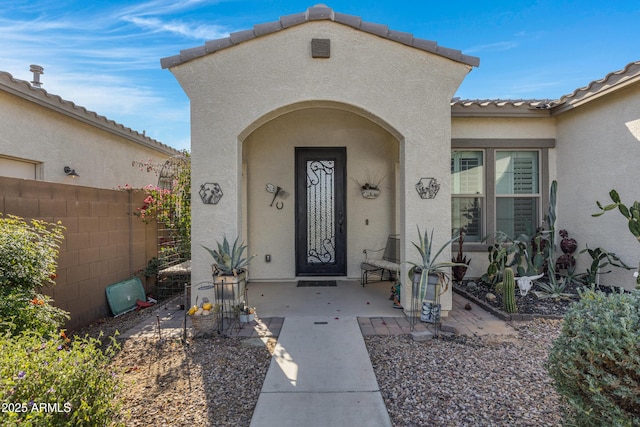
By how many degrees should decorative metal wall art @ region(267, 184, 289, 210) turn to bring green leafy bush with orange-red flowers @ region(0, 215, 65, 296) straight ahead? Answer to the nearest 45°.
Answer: approximately 45° to its right

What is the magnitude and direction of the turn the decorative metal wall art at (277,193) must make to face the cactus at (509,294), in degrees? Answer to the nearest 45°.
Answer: approximately 45° to its left

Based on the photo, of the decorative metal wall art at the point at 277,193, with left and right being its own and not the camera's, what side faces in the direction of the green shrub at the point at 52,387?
front

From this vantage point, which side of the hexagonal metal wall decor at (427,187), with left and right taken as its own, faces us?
front

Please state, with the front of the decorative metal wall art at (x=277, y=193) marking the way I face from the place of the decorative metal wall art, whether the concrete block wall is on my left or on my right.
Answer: on my right

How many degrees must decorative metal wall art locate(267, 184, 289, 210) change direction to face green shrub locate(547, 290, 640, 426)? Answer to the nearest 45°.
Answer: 0° — it already faces it

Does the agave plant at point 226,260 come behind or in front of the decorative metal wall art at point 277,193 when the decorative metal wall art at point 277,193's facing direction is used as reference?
in front

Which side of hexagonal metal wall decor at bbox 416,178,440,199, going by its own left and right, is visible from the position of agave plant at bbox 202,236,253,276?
right

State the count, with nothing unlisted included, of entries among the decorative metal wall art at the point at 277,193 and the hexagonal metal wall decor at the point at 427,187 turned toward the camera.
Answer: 2

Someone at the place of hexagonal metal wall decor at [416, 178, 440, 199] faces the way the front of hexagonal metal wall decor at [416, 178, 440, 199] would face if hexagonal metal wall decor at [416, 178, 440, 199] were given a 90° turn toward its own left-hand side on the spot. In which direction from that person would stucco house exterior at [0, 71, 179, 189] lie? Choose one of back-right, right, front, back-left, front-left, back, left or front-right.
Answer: back

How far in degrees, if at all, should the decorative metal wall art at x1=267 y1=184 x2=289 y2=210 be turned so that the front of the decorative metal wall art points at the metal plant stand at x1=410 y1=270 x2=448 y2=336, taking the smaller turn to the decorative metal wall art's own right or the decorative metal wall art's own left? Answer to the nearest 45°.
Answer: approximately 45° to the decorative metal wall art's own left
